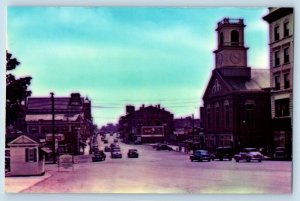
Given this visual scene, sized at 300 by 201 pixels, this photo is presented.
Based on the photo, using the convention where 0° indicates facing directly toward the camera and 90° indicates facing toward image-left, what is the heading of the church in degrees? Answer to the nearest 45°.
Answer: approximately 45°
